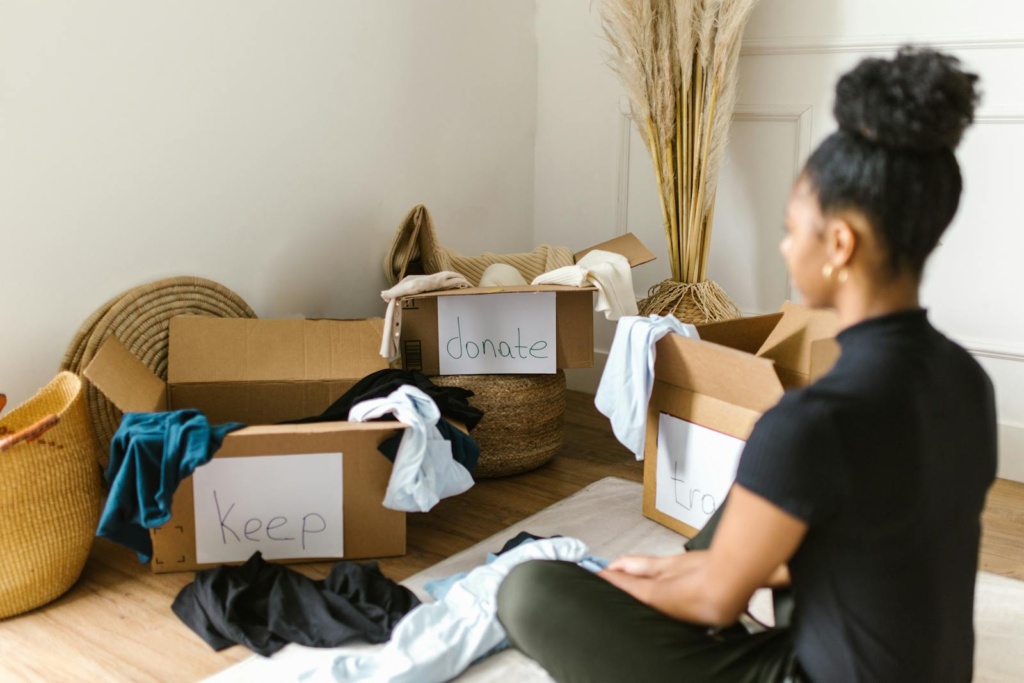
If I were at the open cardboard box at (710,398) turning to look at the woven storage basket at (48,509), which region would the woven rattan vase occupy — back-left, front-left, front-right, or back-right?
back-right

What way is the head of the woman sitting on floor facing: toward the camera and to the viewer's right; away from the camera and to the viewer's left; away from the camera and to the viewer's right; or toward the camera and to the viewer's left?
away from the camera and to the viewer's left

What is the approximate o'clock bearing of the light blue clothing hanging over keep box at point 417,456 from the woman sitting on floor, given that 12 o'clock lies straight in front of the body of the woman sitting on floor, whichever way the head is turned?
The light blue clothing hanging over keep box is roughly at 12 o'clock from the woman sitting on floor.

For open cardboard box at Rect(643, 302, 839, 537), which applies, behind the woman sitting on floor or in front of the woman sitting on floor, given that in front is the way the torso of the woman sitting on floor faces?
in front

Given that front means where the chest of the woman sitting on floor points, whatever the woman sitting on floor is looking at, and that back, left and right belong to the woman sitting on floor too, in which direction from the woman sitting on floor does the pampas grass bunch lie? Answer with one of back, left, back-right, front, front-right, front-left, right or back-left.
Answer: front-right

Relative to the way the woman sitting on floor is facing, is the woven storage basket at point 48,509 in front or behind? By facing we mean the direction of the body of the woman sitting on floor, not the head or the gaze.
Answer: in front

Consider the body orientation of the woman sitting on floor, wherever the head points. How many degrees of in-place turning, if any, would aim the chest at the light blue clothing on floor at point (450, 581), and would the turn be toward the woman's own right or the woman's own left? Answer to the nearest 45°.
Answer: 0° — they already face it

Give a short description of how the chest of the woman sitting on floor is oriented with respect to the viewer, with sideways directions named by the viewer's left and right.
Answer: facing away from the viewer and to the left of the viewer

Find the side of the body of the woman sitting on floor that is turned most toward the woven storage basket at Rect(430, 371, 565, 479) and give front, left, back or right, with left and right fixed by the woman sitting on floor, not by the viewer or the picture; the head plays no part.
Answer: front

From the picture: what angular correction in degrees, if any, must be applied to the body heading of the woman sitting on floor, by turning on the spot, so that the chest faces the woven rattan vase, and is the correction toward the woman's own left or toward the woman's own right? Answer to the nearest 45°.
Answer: approximately 45° to the woman's own right

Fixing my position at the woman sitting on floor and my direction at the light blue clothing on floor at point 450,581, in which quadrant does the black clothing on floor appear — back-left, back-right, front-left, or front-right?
front-left

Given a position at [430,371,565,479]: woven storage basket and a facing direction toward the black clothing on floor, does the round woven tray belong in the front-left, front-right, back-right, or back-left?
front-right
